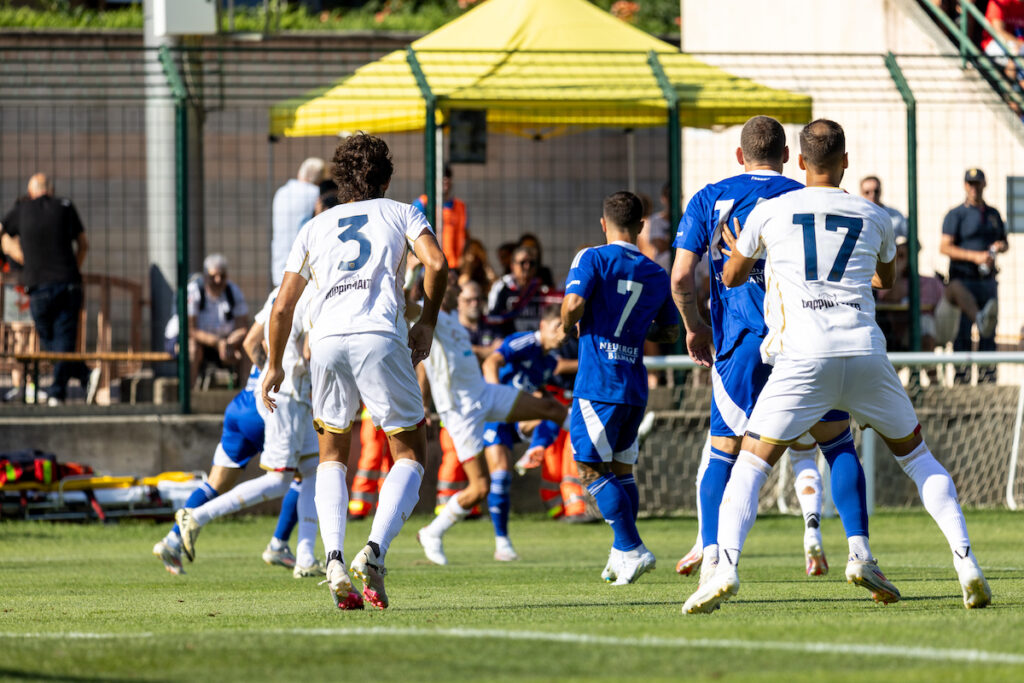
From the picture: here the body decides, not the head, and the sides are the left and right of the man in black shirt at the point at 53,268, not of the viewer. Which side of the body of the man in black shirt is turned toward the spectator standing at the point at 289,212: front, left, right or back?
right

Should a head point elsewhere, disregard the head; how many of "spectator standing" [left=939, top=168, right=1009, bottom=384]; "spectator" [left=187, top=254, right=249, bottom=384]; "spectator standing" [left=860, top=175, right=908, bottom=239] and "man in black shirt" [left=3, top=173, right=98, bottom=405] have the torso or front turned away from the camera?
1

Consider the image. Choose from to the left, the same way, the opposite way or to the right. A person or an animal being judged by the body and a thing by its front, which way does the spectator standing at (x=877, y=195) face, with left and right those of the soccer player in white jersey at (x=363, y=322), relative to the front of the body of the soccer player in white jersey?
the opposite way

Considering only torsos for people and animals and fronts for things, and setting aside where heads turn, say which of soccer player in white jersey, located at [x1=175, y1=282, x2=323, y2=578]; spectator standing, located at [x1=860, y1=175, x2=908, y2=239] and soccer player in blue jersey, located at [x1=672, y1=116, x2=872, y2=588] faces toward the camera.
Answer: the spectator standing

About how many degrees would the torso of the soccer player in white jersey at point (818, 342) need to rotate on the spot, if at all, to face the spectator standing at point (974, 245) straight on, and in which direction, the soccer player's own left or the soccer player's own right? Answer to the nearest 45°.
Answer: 0° — they already face them

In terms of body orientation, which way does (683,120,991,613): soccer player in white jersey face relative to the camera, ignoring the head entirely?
away from the camera

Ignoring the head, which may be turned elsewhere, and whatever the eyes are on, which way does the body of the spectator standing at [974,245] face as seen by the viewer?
toward the camera

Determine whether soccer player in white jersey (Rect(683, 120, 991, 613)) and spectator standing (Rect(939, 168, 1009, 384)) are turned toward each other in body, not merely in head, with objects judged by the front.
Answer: yes

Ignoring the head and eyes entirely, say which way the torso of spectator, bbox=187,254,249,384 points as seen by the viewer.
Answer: toward the camera

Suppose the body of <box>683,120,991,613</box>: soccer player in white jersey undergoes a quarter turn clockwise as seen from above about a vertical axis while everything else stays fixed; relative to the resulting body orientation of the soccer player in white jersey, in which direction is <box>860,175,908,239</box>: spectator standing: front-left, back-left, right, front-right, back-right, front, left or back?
left

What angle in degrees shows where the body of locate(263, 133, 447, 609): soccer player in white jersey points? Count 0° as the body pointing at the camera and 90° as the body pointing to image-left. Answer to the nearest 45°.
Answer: approximately 180°
